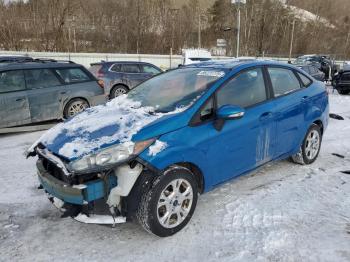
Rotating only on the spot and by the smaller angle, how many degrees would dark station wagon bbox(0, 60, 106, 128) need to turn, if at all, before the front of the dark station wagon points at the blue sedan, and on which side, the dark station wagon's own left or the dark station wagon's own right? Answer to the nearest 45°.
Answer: approximately 90° to the dark station wagon's own left

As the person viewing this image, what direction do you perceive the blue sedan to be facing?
facing the viewer and to the left of the viewer

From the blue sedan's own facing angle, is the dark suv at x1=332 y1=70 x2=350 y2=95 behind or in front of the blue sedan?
behind

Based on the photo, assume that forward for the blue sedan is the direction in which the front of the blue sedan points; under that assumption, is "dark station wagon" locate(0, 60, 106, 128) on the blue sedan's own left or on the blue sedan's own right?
on the blue sedan's own right

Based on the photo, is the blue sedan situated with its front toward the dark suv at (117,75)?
no

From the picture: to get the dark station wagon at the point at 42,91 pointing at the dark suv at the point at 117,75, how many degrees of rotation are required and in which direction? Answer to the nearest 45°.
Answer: approximately 135° to its right

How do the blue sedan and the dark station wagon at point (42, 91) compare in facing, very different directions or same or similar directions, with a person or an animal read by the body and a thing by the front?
same or similar directions

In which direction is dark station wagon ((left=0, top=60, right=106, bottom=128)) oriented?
to the viewer's left

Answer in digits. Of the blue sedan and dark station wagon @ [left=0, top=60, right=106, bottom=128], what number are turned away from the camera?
0
